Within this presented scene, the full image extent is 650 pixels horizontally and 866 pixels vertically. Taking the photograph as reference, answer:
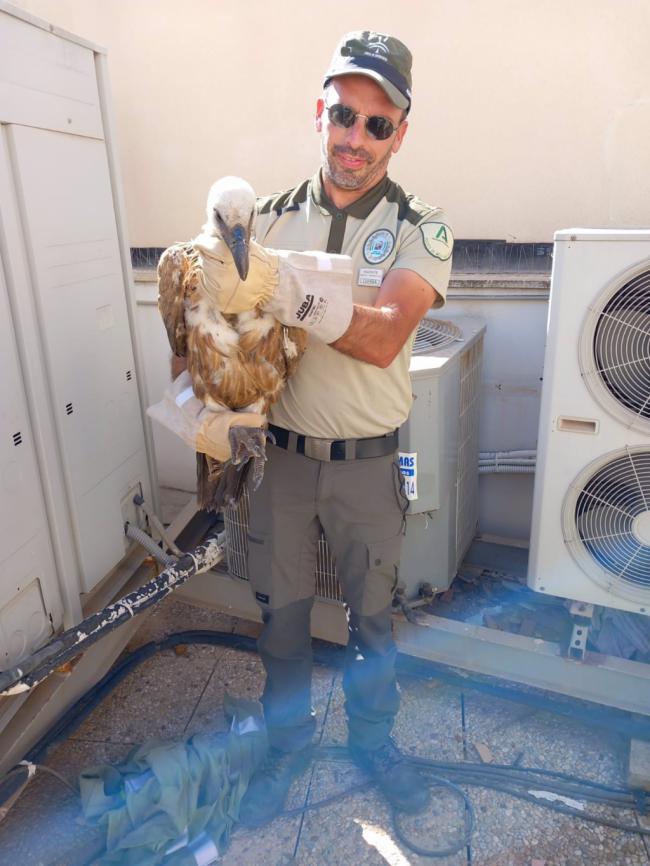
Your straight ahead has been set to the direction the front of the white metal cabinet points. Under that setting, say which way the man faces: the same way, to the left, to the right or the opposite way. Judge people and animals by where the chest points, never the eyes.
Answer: to the right

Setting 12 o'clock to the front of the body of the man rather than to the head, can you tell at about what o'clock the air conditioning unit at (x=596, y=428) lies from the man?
The air conditioning unit is roughly at 9 o'clock from the man.

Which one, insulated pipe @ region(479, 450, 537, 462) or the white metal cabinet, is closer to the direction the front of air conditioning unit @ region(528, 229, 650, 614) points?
the white metal cabinet

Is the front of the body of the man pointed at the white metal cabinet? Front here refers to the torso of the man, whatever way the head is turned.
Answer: no

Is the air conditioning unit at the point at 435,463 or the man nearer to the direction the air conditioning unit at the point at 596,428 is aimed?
the man

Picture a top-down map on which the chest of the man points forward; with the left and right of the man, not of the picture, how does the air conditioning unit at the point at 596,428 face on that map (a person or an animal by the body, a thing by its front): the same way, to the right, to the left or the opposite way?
the same way

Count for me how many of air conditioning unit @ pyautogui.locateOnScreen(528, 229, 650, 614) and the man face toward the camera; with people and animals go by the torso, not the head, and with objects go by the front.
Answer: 2

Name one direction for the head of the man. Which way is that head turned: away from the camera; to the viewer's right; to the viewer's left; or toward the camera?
toward the camera

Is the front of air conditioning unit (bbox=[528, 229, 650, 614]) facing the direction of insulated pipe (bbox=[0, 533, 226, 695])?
no

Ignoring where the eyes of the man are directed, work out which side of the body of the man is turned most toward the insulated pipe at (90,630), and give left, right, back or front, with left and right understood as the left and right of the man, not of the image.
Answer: right

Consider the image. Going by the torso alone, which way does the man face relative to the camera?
toward the camera

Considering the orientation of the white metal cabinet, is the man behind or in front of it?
in front

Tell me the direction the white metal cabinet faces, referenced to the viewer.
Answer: facing the viewer and to the right of the viewer

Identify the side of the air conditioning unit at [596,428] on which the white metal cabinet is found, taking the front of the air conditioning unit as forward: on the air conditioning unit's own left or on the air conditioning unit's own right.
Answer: on the air conditioning unit's own right

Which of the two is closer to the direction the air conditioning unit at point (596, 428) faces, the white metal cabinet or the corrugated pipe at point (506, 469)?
the white metal cabinet

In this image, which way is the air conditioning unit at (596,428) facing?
toward the camera
